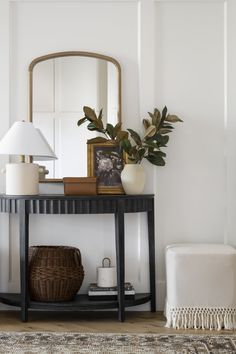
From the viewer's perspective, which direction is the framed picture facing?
toward the camera

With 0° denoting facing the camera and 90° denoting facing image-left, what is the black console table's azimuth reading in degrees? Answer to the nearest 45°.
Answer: approximately 0°

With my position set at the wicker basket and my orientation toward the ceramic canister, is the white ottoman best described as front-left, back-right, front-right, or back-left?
front-right
